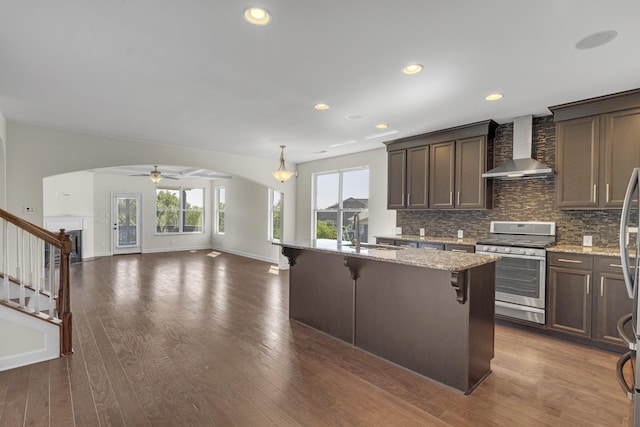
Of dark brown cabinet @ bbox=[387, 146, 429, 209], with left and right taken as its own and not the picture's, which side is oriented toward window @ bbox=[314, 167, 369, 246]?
right

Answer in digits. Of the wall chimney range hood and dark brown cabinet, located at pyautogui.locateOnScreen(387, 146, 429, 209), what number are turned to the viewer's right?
0

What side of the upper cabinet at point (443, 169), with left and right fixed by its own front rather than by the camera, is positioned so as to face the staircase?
front

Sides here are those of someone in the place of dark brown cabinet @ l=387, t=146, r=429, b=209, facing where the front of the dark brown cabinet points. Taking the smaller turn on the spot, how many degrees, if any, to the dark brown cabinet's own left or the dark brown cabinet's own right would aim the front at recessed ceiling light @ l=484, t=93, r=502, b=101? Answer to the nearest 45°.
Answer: approximately 90° to the dark brown cabinet's own left

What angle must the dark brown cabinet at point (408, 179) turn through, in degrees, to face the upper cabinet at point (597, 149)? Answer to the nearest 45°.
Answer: approximately 90° to its left

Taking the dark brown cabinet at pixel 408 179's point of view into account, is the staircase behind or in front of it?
in front
